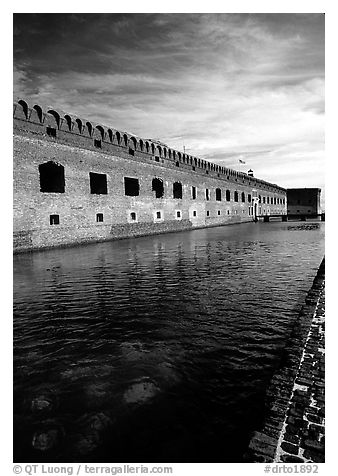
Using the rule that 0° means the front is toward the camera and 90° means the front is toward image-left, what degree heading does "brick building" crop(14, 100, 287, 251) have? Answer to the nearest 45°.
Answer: approximately 315°
